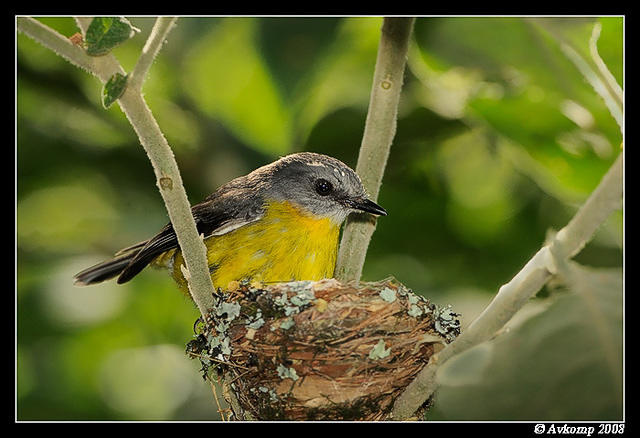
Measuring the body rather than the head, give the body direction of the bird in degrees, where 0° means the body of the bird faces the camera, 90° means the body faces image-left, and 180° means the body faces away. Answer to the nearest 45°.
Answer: approximately 270°

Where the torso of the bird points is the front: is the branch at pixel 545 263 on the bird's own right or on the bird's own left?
on the bird's own left
